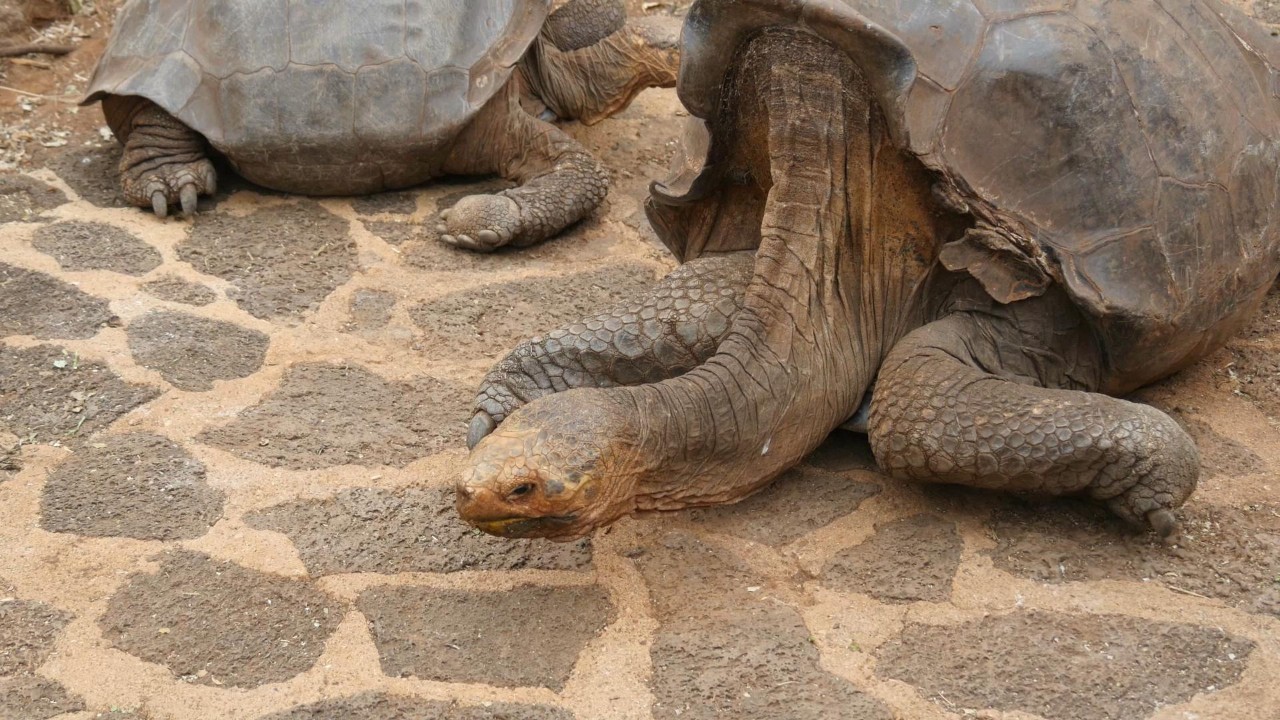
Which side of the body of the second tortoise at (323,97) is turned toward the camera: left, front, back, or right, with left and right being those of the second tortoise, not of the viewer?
right

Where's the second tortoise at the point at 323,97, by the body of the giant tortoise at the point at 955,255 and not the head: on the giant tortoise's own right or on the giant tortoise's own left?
on the giant tortoise's own right

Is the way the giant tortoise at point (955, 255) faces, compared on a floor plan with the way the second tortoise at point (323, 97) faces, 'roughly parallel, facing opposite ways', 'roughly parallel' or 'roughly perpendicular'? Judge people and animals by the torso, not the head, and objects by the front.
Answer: roughly parallel, facing opposite ways

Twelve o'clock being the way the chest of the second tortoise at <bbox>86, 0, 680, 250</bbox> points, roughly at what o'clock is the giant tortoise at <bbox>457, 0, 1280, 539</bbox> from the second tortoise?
The giant tortoise is roughly at 2 o'clock from the second tortoise.

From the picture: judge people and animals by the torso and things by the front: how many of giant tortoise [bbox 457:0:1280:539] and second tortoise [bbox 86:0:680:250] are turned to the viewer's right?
1
